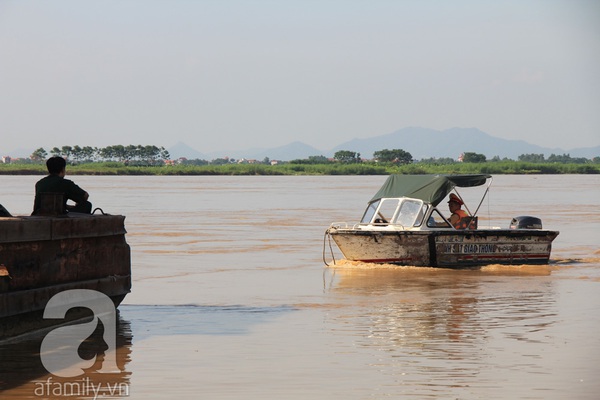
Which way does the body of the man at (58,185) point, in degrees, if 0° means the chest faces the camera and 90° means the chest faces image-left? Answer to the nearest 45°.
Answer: approximately 225°

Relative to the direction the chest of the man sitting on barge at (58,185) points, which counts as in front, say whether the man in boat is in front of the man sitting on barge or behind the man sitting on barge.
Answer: in front
